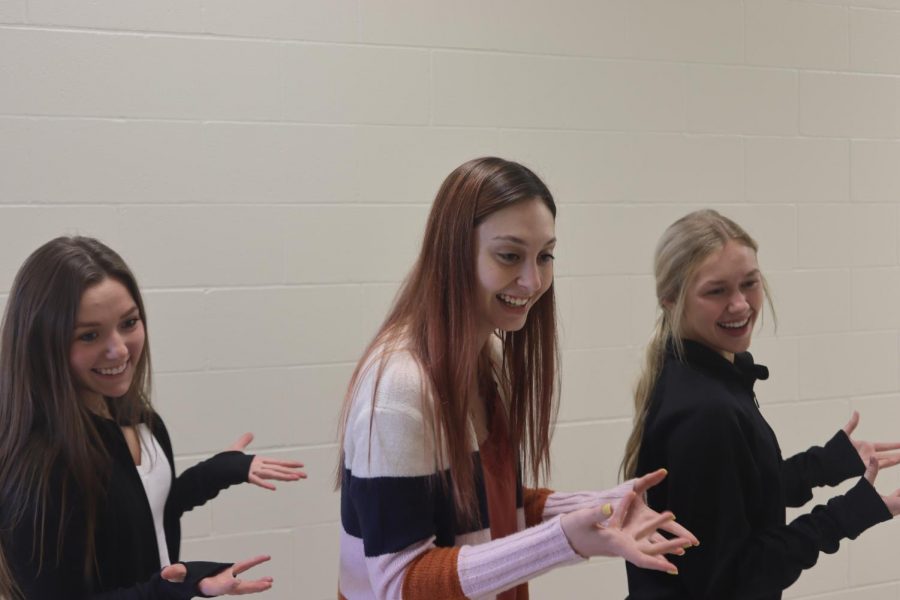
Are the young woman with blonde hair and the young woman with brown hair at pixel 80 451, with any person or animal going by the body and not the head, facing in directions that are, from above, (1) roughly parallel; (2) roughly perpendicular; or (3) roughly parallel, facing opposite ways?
roughly parallel

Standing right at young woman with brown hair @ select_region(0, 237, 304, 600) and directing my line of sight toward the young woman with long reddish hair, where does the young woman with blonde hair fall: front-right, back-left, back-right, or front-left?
front-left

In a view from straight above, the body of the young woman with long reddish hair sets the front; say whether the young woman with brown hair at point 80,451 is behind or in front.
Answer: behind

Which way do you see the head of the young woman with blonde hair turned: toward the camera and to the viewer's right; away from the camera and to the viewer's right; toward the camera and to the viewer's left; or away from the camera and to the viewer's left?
toward the camera and to the viewer's right

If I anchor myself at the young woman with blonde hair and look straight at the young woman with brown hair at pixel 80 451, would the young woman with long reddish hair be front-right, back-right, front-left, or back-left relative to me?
front-left

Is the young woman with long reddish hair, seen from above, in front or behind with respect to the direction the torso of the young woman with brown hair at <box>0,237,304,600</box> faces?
in front

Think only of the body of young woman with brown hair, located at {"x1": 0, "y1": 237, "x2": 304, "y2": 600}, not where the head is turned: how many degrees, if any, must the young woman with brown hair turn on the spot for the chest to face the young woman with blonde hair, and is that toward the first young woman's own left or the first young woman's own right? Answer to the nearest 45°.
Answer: approximately 45° to the first young woman's own left

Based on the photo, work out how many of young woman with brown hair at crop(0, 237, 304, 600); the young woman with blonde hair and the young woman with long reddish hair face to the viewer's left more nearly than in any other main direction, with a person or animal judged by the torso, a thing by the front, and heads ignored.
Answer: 0

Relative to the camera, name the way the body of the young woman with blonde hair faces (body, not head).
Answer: to the viewer's right

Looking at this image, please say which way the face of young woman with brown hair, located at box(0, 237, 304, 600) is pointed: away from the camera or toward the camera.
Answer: toward the camera

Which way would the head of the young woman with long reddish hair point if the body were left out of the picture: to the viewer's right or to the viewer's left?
to the viewer's right

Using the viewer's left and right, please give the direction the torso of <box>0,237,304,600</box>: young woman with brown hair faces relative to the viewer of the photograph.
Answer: facing the viewer and to the right of the viewer

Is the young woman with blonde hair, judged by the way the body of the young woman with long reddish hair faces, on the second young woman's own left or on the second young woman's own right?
on the second young woman's own left
